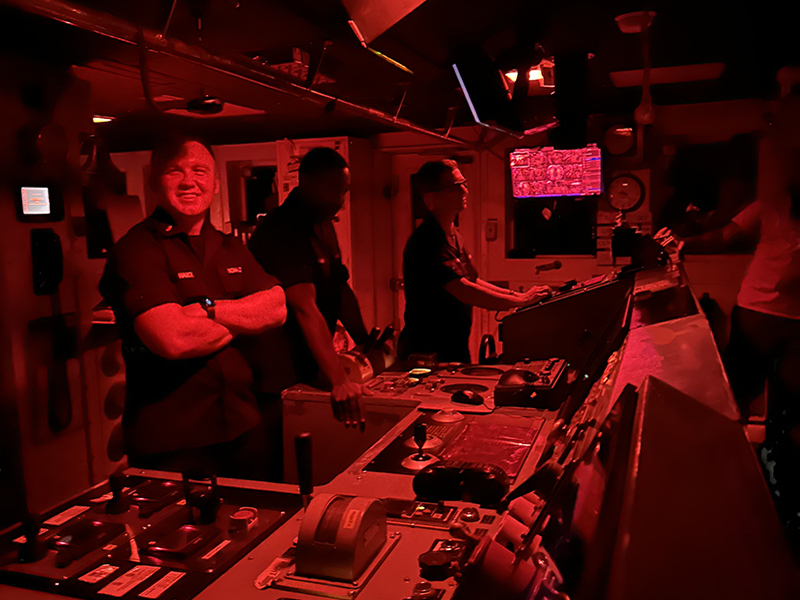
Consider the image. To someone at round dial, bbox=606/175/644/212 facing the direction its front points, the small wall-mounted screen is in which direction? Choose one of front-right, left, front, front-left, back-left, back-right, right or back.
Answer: front-right

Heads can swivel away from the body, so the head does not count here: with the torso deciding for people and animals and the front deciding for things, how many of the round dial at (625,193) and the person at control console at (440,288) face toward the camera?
1

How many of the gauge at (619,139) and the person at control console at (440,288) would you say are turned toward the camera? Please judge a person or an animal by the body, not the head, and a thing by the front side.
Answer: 1

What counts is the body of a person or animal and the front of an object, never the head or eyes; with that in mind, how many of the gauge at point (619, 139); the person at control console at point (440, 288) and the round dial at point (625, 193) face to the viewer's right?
1

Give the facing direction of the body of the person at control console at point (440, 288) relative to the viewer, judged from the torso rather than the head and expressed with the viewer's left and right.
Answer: facing to the right of the viewer

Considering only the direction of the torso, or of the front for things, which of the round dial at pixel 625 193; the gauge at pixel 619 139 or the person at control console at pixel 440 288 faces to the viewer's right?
the person at control console

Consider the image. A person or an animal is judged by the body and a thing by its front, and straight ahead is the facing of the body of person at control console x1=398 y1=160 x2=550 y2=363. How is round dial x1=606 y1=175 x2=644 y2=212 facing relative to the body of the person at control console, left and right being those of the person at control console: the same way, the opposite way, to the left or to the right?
to the right
